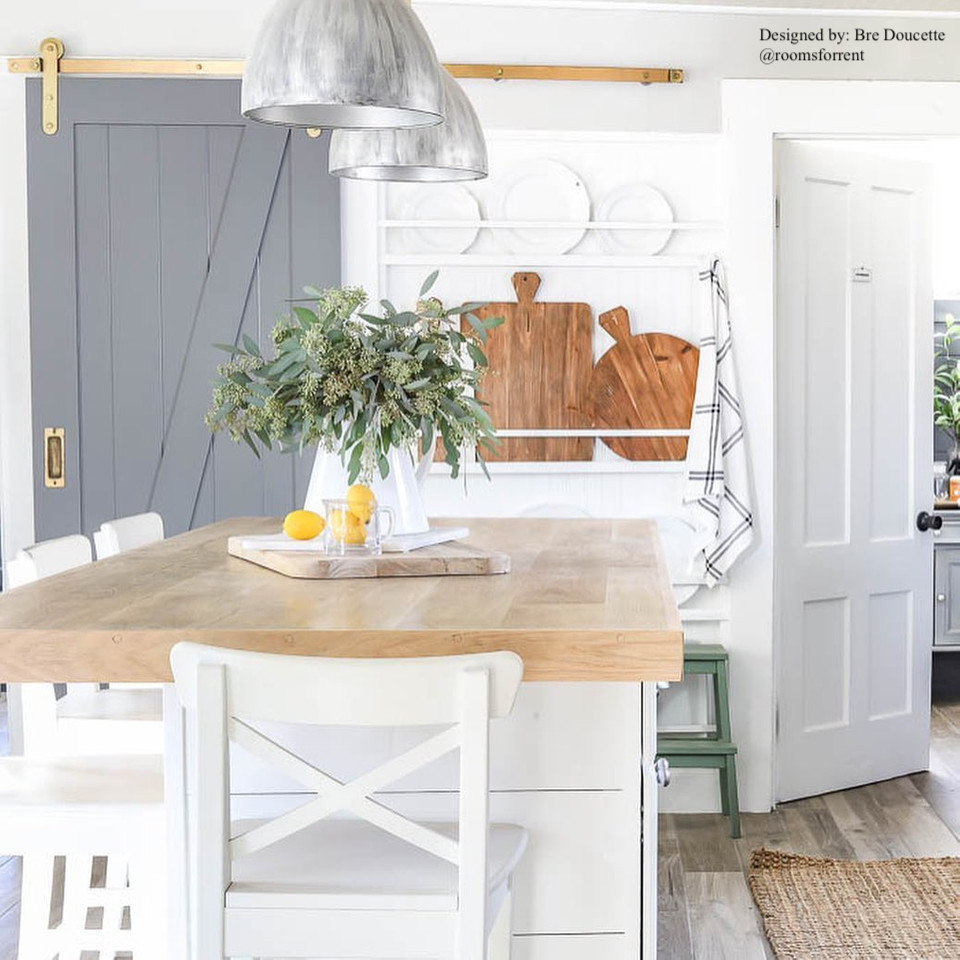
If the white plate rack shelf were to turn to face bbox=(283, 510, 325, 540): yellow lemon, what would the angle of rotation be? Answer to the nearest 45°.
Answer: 0° — it already faces it

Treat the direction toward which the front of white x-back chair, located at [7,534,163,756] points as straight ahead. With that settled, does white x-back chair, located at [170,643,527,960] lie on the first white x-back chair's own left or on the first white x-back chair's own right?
on the first white x-back chair's own right

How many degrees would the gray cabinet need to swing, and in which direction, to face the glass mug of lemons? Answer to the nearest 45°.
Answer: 0° — it already faces it

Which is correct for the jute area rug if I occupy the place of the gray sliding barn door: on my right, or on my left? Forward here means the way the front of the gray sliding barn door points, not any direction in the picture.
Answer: on my left

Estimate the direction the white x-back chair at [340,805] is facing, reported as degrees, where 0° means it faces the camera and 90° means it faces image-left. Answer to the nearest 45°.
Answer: approximately 180°
